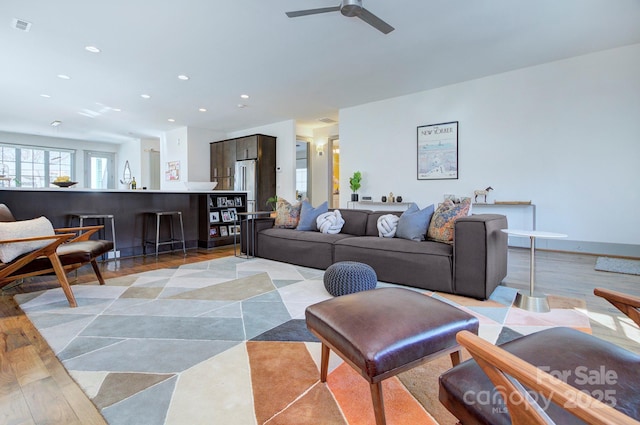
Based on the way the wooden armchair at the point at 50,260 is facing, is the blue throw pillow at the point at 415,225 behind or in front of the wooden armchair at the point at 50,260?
in front

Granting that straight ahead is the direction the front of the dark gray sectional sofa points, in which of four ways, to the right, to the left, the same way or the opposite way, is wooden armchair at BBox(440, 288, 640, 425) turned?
to the right

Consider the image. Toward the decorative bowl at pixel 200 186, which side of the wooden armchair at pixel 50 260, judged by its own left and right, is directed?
left

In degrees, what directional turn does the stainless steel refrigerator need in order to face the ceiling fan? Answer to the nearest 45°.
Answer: approximately 45° to its left

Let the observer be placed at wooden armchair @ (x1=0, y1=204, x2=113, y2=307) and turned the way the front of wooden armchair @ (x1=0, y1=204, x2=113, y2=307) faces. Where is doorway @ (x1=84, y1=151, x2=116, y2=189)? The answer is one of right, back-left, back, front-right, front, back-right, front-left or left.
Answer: back-left

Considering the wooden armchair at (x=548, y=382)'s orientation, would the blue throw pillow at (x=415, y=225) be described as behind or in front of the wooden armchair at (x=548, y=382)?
in front

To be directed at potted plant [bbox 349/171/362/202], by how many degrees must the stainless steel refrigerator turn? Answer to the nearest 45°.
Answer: approximately 90° to its left

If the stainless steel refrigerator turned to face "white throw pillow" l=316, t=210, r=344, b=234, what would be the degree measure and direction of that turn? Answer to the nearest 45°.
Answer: approximately 45° to its left

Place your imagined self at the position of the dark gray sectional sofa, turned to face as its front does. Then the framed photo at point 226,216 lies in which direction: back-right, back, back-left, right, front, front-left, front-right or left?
right

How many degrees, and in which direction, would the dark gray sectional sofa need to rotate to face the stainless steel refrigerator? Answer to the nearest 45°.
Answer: approximately 90° to its right

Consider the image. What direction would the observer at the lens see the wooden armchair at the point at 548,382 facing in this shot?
facing away from the viewer and to the left of the viewer

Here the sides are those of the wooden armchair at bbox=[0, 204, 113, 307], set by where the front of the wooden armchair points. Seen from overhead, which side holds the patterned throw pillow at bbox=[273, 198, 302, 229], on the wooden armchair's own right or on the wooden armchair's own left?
on the wooden armchair's own left

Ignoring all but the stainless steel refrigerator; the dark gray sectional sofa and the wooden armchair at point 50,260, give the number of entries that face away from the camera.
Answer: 0

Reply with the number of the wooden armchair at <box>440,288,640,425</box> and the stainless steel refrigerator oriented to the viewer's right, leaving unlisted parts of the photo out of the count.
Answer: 0

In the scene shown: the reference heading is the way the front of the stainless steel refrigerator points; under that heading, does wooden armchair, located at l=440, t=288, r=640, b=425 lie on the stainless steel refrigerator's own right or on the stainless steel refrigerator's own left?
on the stainless steel refrigerator's own left

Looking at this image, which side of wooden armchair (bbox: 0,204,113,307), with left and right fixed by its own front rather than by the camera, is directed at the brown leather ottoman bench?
front
